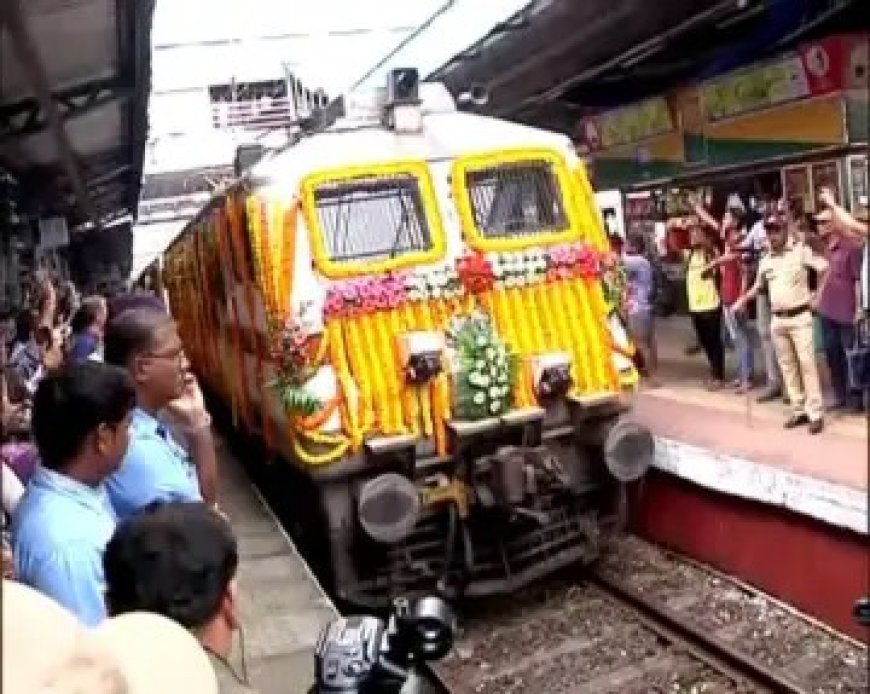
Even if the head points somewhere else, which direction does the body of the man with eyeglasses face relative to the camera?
to the viewer's right

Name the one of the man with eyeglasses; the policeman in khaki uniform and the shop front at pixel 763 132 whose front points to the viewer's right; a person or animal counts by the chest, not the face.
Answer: the man with eyeglasses

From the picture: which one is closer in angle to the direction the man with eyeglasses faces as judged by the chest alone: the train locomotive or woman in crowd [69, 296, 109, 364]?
the train locomotive

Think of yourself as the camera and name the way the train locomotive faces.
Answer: facing the viewer and to the right of the viewer

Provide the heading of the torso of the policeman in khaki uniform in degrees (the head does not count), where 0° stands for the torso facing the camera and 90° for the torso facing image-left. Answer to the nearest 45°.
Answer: approximately 45°

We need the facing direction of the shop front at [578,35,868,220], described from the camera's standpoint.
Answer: facing the viewer and to the left of the viewer

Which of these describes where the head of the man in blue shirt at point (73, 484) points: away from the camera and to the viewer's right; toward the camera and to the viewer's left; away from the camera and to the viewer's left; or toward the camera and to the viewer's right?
away from the camera and to the viewer's right

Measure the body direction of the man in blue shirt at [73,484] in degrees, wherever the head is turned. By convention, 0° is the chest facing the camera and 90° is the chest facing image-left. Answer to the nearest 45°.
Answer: approximately 225°

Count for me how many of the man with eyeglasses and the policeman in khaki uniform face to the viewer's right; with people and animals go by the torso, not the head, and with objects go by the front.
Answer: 1

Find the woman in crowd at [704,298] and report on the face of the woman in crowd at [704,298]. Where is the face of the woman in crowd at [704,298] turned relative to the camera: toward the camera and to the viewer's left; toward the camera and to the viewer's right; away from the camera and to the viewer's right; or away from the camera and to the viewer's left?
toward the camera and to the viewer's left

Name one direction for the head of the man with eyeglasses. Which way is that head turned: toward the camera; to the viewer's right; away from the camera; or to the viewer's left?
to the viewer's right
